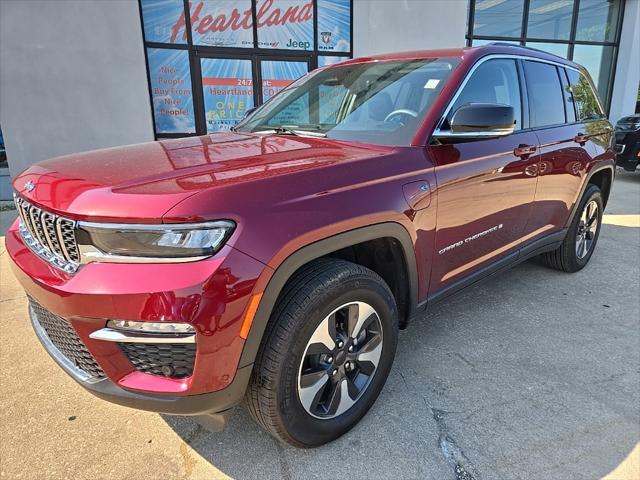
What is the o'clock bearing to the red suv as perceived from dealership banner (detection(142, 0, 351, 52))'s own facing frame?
The red suv is roughly at 12 o'clock from the dealership banner.

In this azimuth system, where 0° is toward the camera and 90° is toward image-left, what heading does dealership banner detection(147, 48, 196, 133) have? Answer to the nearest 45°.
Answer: approximately 0°

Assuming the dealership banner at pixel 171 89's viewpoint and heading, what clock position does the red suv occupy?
The red suv is roughly at 12 o'clock from the dealership banner.

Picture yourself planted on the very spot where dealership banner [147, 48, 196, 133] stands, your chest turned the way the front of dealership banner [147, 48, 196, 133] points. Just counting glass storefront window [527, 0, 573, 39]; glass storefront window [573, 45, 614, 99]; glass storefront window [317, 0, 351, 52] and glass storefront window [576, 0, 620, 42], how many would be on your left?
4

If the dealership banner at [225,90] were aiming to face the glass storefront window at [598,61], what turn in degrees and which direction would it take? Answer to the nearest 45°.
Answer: approximately 90° to its left

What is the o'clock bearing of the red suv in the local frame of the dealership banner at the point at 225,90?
The red suv is roughly at 12 o'clock from the dealership banner.

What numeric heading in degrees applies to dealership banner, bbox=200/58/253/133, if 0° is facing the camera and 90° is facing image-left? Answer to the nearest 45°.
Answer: approximately 0°

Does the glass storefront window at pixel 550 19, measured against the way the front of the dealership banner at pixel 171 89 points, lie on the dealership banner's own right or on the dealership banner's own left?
on the dealership banner's own left

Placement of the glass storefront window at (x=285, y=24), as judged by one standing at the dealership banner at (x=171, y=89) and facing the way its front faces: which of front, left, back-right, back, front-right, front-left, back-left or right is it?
left

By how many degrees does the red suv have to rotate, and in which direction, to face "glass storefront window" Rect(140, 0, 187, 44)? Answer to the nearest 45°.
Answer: approximately 135° to its right
